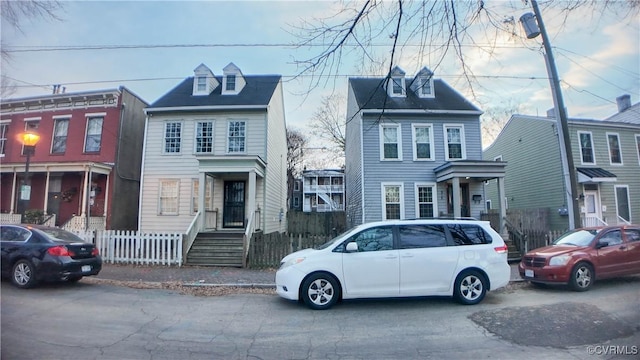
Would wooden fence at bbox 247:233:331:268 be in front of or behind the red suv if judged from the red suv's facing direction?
in front

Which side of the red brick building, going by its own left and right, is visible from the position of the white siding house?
left

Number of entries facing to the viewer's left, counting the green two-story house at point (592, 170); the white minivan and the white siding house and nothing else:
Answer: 1

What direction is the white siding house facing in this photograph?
toward the camera

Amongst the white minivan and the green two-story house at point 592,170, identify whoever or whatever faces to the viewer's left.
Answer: the white minivan

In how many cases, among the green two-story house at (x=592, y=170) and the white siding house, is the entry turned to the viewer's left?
0

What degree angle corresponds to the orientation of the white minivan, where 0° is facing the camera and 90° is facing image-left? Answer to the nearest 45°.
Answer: approximately 90°

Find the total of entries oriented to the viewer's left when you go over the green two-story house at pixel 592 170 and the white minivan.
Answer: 1

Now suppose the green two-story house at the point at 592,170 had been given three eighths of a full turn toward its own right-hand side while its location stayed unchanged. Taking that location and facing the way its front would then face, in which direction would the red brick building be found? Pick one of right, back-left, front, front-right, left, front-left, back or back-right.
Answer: front-left

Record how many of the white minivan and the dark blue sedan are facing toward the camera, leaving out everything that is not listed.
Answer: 0

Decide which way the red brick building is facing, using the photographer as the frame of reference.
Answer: facing the viewer and to the left of the viewer

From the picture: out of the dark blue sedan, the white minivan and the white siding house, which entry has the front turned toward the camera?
the white siding house

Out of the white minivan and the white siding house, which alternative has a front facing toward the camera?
the white siding house

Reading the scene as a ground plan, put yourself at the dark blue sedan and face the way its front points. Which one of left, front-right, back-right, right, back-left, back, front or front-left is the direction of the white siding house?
right

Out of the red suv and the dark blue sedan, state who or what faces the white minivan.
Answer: the red suv

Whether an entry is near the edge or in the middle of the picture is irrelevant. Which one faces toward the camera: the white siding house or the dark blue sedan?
the white siding house

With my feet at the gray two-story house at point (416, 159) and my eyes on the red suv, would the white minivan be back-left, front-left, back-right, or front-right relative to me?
front-right

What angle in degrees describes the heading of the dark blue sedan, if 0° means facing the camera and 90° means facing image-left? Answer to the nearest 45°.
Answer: approximately 135°

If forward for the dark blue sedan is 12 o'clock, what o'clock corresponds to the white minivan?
The white minivan is roughly at 6 o'clock from the dark blue sedan.
